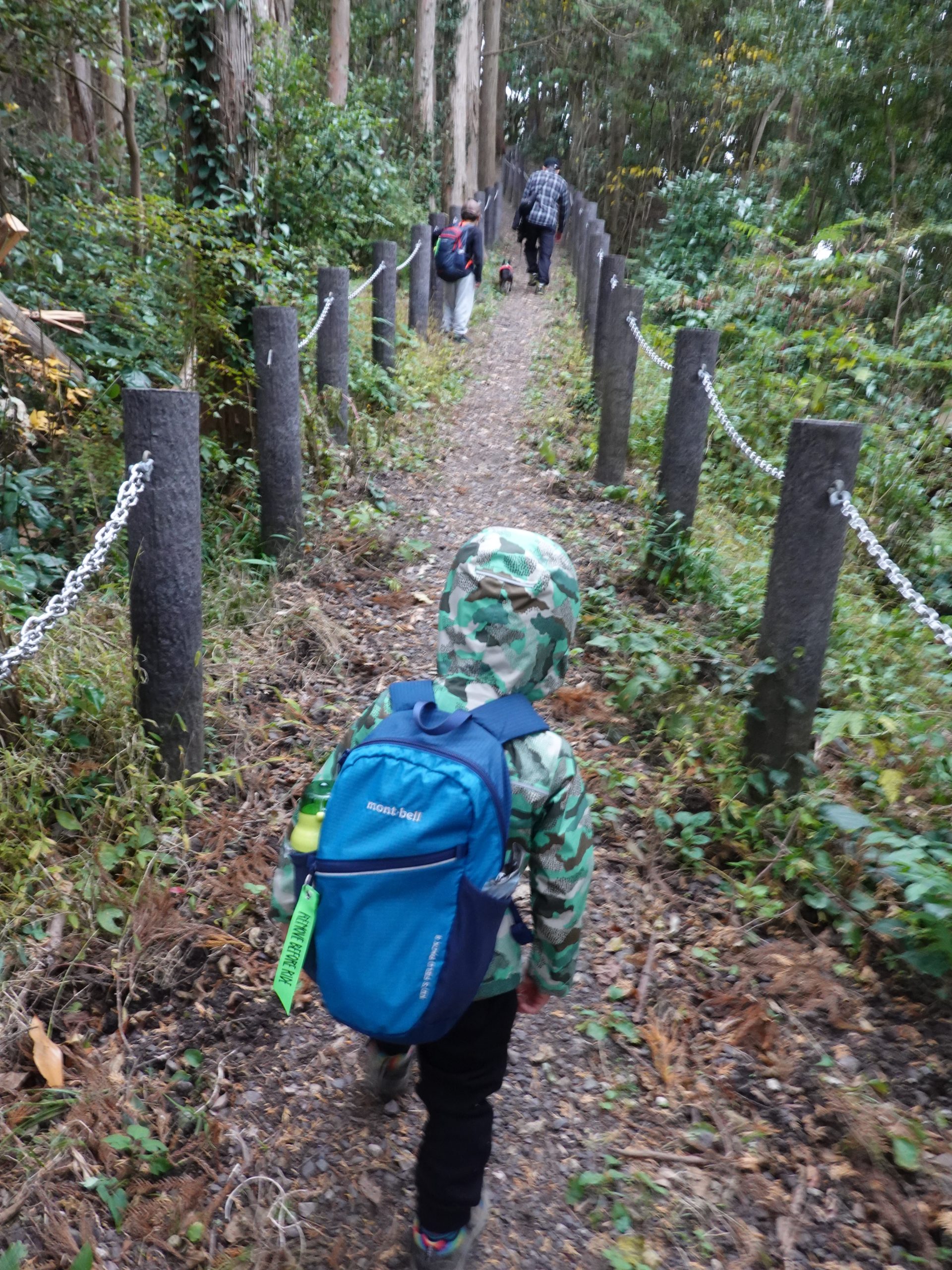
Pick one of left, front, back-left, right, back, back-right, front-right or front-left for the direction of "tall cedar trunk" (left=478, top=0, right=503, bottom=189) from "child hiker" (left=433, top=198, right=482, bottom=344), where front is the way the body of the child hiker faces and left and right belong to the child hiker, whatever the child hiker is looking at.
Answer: front-left

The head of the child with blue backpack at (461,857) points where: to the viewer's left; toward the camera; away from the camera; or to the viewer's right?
away from the camera

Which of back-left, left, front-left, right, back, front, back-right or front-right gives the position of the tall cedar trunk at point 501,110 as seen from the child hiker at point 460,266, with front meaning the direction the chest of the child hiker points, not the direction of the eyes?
front-left

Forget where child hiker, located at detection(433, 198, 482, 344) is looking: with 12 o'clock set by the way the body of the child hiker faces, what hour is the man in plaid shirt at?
The man in plaid shirt is roughly at 11 o'clock from the child hiker.

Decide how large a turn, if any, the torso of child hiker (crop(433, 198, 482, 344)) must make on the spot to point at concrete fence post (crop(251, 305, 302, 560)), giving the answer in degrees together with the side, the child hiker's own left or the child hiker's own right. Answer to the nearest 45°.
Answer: approximately 135° to the child hiker's own right

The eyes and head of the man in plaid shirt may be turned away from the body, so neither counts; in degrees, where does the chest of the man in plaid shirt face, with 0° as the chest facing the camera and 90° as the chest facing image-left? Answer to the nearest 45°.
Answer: approximately 180°

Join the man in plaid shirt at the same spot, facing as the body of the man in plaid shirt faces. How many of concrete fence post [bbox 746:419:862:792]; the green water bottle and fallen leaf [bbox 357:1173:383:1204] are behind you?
3

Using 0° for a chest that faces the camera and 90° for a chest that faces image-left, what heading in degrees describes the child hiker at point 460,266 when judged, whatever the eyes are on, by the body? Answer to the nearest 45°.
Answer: approximately 225°

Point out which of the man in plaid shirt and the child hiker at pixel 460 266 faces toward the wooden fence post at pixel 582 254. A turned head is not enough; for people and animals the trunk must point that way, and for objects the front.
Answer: the child hiker

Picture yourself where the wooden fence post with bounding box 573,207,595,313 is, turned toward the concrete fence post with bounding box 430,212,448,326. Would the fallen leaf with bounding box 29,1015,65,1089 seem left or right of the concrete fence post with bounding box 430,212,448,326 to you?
left

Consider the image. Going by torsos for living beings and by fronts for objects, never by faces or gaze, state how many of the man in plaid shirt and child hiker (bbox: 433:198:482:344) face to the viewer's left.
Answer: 0

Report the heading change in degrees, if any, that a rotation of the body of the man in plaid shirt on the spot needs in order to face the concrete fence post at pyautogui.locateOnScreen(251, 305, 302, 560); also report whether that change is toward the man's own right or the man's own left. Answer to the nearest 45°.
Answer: approximately 180°
